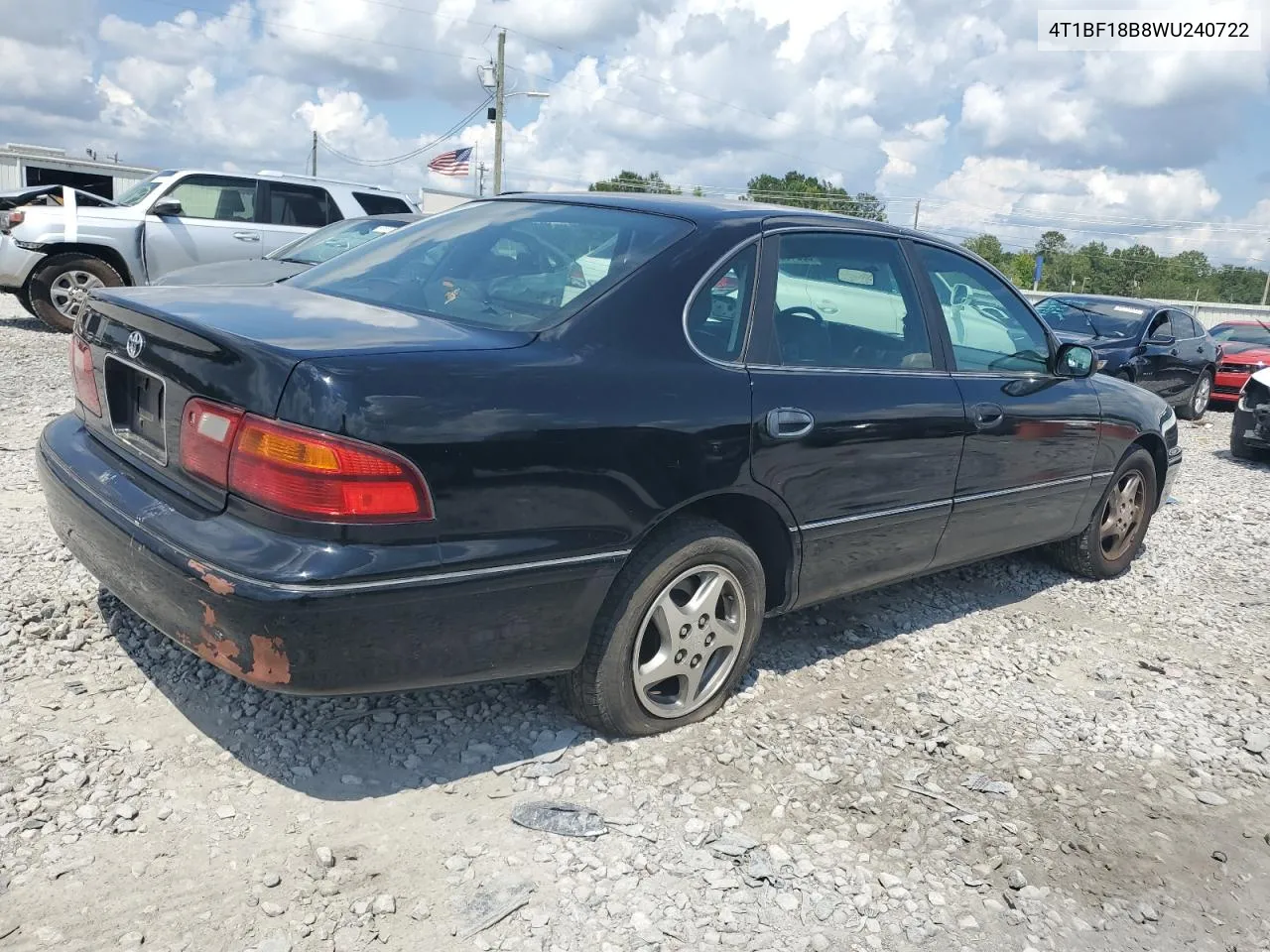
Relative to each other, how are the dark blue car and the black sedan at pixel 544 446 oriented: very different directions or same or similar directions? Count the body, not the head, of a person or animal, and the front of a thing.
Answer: very different directions

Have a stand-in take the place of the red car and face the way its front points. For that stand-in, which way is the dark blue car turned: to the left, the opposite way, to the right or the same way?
the same way

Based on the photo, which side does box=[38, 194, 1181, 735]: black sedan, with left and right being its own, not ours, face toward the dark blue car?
front

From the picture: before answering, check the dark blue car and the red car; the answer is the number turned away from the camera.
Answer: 0

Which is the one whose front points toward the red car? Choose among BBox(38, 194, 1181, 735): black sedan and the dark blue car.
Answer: the black sedan

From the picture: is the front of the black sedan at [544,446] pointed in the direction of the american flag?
no

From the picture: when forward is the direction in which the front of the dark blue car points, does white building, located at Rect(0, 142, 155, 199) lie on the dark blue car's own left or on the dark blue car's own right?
on the dark blue car's own right

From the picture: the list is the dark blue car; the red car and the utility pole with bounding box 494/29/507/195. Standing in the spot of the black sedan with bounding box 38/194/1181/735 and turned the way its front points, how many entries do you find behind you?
0

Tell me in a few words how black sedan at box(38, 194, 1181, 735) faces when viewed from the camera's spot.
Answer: facing away from the viewer and to the right of the viewer

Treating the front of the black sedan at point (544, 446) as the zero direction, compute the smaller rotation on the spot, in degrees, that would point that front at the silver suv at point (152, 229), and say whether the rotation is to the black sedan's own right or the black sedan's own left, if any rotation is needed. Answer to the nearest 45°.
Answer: approximately 90° to the black sedan's own left

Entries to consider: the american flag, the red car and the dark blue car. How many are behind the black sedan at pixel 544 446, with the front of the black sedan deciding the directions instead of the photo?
0

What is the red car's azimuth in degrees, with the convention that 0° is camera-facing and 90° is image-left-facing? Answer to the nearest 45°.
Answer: approximately 45°

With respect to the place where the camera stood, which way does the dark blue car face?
facing the viewer and to the left of the viewer

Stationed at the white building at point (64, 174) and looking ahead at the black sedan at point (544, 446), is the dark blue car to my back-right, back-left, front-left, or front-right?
front-left

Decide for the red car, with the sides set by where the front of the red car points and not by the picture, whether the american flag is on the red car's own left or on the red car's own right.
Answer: on the red car's own right

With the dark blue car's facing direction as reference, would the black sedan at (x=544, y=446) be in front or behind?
in front

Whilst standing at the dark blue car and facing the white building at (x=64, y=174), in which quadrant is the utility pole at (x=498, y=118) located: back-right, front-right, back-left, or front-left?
front-right

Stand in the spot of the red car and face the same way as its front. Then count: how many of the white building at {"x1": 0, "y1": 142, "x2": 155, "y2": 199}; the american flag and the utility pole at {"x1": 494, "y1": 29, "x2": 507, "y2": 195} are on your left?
0
